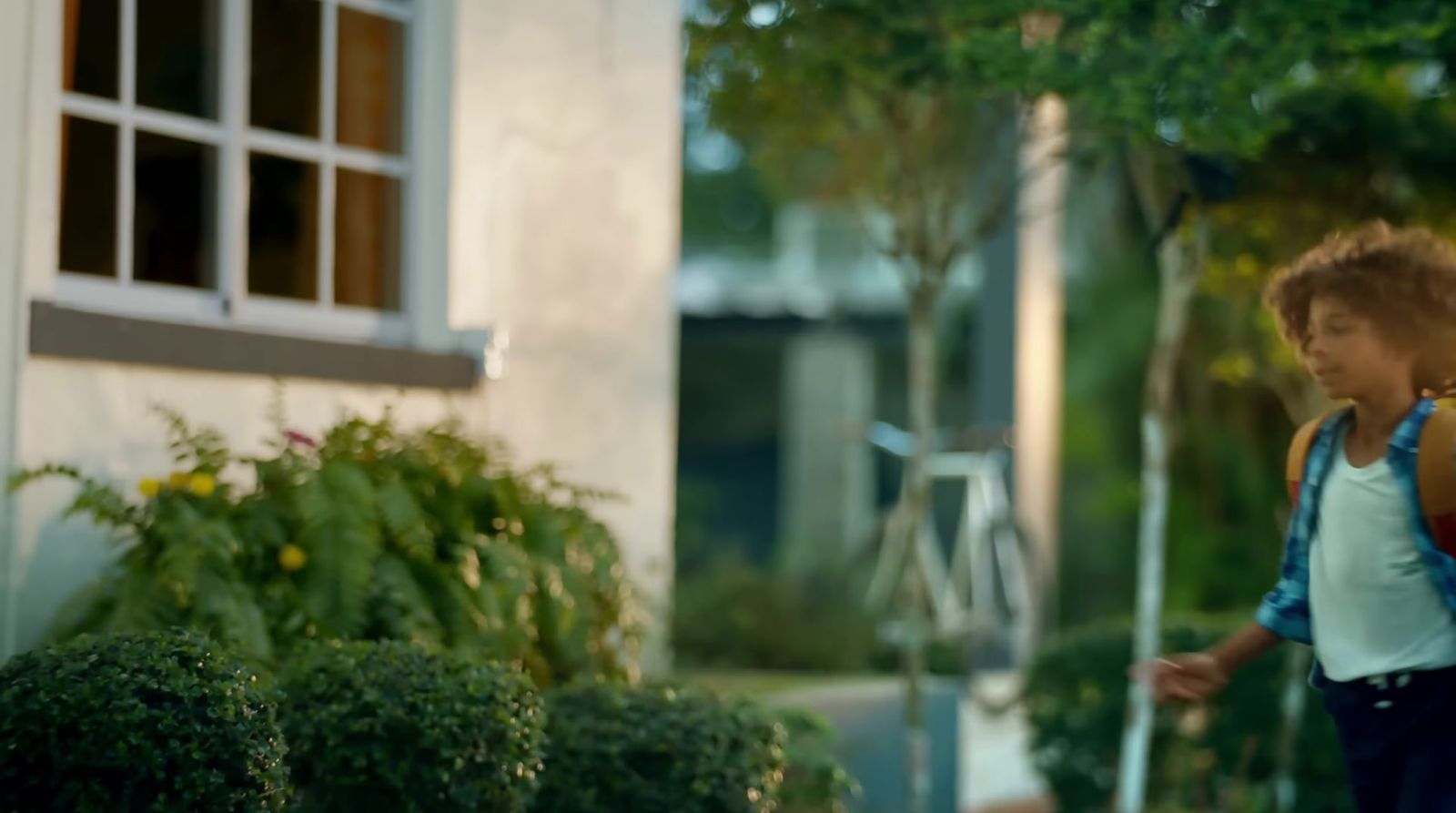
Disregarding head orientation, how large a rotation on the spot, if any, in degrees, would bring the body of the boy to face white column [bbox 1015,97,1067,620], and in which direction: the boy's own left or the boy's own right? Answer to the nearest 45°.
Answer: approximately 135° to the boy's own right

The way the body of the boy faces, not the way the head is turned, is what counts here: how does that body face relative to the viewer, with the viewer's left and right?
facing the viewer and to the left of the viewer

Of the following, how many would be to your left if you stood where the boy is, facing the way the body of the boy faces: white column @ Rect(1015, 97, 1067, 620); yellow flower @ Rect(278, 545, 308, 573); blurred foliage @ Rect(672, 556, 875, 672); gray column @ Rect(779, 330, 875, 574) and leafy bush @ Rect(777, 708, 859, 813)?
0

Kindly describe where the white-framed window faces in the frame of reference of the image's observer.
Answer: facing the viewer and to the right of the viewer

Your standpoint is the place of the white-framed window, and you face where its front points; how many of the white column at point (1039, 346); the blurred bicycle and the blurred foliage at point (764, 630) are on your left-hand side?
3

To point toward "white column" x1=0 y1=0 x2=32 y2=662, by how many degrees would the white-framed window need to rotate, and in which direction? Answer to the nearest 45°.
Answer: approximately 90° to its right

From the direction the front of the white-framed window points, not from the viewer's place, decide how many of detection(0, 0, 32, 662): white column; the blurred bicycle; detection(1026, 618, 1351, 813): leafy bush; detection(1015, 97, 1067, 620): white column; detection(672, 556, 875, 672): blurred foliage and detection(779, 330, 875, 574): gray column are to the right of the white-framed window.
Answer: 1

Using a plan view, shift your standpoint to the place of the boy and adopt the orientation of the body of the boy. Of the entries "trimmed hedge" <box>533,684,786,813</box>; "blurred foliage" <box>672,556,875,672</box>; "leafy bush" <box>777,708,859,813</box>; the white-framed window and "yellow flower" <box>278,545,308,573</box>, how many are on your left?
0

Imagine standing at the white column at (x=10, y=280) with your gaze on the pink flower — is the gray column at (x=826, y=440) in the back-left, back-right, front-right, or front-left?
front-left

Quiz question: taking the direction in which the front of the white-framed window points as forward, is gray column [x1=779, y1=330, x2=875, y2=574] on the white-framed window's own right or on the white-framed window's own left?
on the white-framed window's own left

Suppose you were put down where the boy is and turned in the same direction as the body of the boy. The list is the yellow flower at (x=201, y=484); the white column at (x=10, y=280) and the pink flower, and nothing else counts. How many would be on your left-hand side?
0

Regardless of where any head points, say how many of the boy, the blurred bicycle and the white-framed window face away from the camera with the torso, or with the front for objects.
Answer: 0
